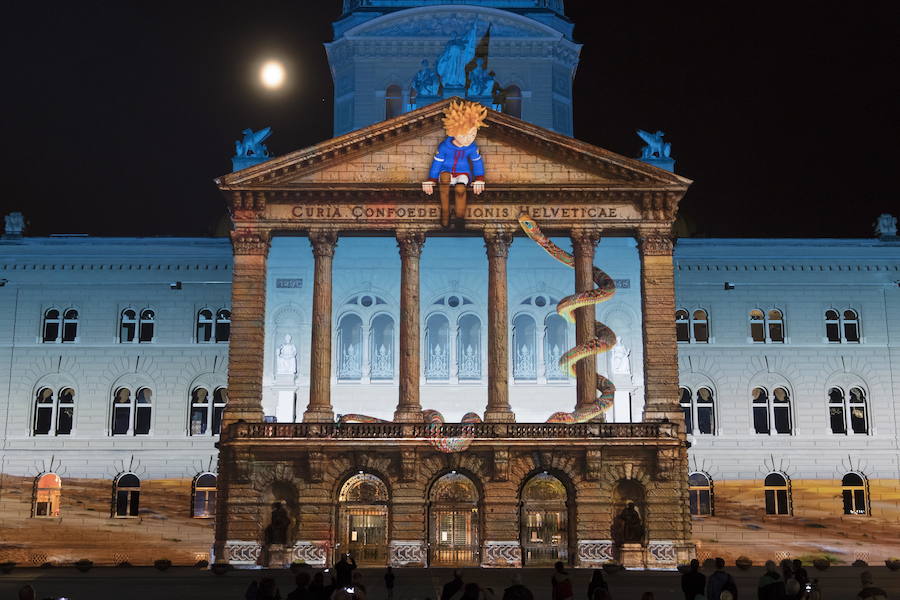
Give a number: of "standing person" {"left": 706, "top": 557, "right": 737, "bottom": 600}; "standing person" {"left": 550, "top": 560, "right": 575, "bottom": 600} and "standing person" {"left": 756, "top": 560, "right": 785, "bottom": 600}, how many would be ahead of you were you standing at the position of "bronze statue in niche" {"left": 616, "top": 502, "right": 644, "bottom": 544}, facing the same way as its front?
3

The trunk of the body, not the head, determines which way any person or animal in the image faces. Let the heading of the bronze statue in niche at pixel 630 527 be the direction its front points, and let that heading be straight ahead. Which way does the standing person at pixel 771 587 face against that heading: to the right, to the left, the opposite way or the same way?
the opposite way

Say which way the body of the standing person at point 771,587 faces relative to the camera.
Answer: away from the camera

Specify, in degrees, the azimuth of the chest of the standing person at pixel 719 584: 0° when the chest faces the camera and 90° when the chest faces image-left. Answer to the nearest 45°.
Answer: approximately 180°

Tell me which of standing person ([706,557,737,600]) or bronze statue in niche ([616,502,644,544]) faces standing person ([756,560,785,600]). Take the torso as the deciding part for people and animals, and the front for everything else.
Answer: the bronze statue in niche

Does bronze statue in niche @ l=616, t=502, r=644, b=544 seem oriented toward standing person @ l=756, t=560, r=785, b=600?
yes

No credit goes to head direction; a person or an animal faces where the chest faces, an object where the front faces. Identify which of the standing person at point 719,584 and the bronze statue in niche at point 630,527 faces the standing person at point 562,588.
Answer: the bronze statue in niche

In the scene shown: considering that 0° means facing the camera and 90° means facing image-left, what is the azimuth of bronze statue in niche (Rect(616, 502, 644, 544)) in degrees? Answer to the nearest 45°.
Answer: approximately 0°
